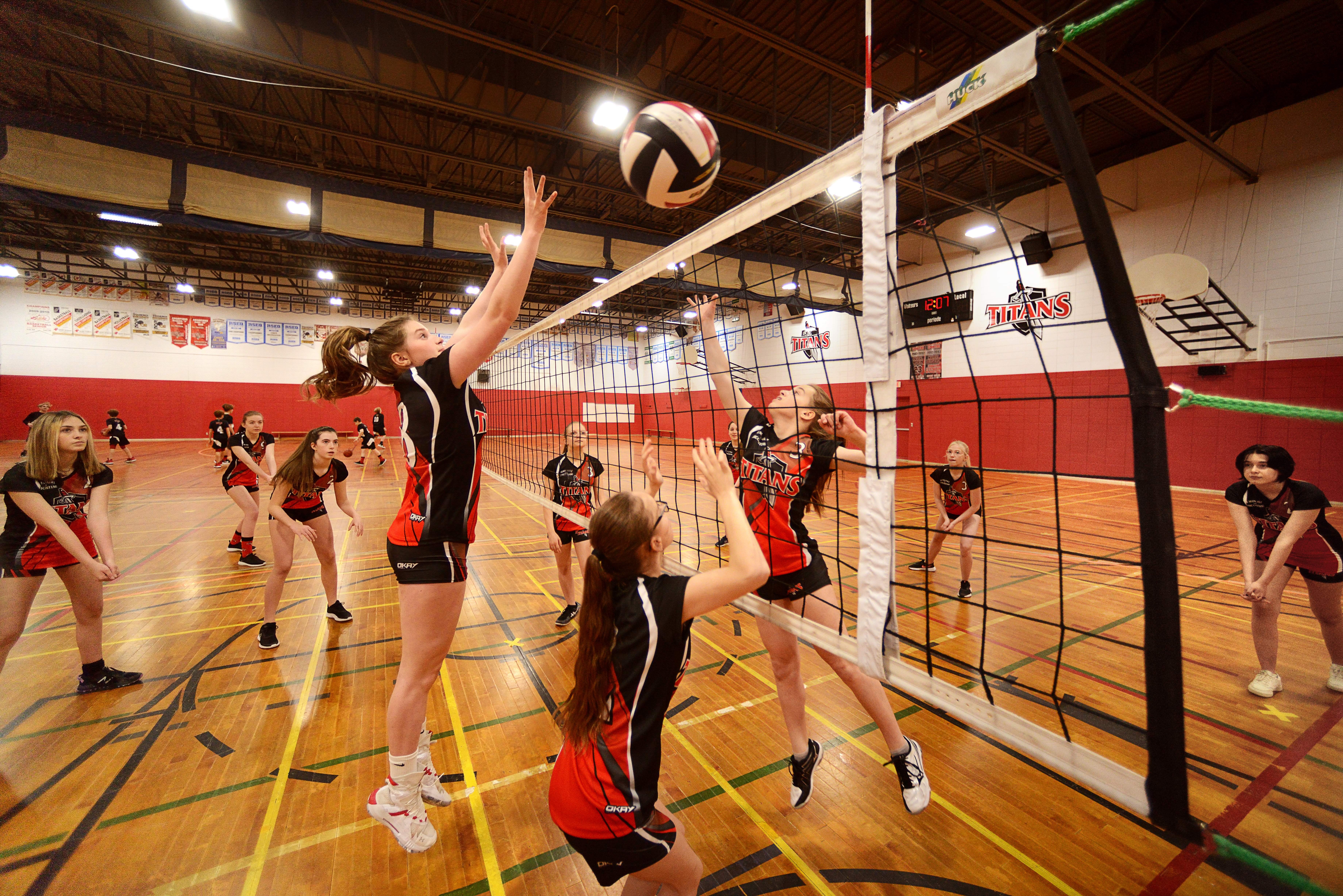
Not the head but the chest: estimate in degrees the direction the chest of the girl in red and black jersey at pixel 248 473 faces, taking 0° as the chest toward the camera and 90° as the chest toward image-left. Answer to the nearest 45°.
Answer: approximately 315°

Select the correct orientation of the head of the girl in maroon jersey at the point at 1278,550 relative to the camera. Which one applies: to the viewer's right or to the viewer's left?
to the viewer's left

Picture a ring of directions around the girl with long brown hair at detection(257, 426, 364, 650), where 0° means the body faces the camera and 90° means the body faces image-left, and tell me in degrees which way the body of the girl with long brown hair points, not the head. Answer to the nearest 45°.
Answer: approximately 315°

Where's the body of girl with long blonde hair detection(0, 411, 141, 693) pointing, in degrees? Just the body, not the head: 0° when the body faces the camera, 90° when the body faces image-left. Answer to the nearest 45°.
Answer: approximately 315°

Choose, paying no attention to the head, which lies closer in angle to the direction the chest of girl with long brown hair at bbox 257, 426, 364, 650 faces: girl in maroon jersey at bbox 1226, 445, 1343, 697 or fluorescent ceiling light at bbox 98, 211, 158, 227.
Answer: the girl in maroon jersey

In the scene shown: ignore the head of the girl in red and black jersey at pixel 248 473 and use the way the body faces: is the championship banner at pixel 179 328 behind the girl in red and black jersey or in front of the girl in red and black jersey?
behind

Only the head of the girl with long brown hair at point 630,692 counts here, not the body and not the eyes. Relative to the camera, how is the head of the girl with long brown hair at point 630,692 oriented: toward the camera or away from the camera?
away from the camera

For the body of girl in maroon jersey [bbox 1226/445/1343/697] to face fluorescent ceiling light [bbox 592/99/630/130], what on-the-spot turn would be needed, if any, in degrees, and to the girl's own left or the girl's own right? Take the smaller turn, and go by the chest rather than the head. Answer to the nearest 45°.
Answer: approximately 45° to the girl's own right
